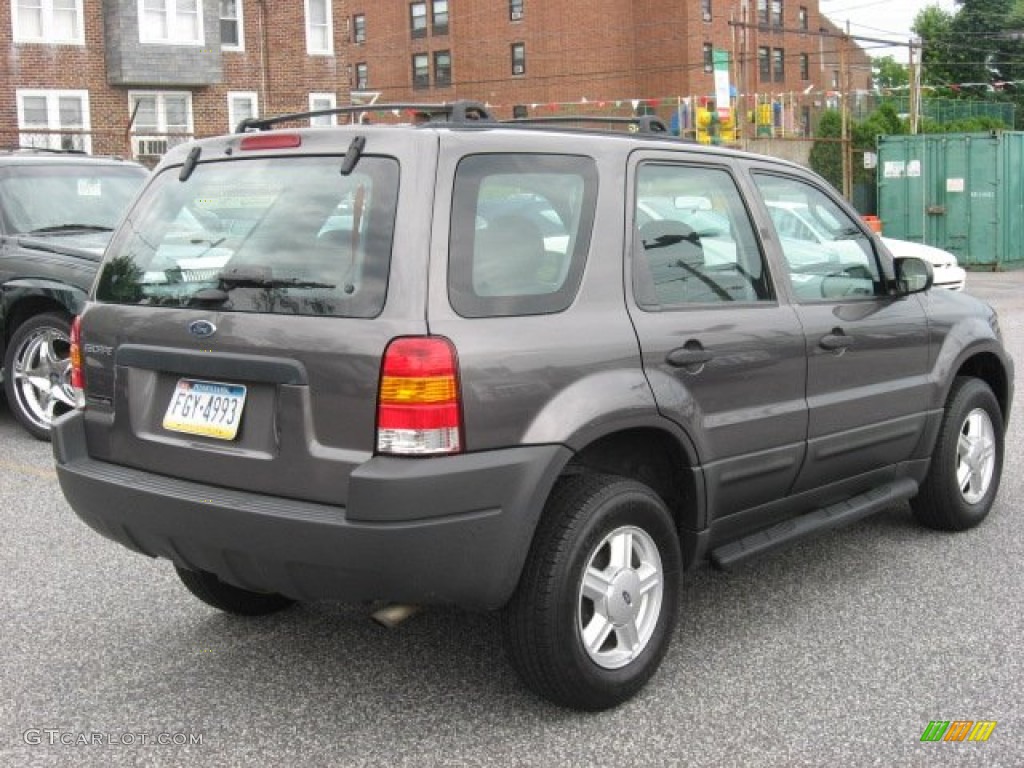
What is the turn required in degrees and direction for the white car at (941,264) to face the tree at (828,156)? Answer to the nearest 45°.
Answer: approximately 135° to its left

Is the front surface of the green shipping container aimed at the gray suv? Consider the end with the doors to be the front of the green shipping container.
yes

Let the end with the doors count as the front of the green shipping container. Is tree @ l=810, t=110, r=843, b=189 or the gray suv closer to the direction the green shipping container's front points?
the gray suv

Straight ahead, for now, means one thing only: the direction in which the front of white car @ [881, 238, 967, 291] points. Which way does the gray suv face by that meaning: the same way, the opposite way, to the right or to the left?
to the left

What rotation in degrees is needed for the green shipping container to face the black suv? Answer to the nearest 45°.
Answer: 0° — it already faces it

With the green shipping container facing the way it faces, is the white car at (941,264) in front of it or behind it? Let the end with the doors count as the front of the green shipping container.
in front

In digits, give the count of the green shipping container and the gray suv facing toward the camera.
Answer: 1

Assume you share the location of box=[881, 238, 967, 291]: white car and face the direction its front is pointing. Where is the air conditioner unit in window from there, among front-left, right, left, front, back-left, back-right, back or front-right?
back

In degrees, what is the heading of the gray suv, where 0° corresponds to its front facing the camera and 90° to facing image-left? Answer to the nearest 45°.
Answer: approximately 225°

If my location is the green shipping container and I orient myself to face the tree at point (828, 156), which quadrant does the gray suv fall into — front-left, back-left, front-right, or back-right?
back-left

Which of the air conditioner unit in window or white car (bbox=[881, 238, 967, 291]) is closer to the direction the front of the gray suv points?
the white car
